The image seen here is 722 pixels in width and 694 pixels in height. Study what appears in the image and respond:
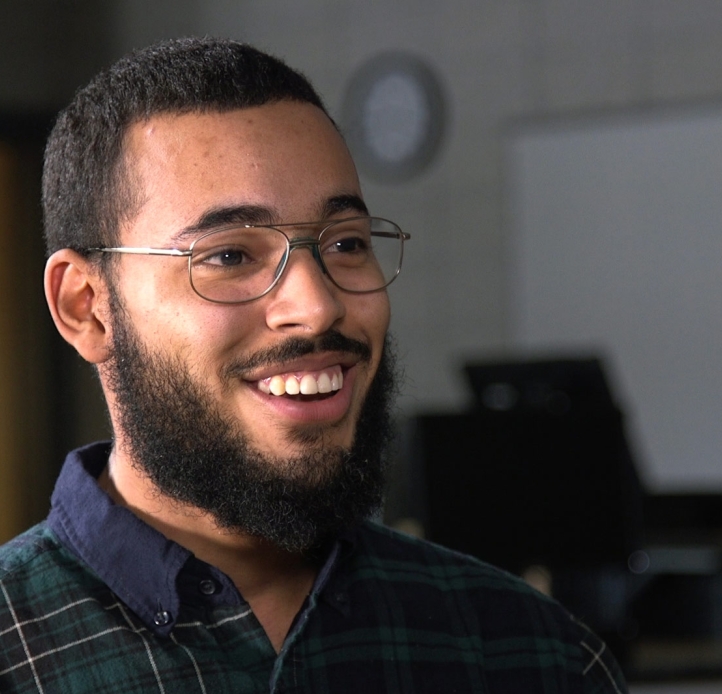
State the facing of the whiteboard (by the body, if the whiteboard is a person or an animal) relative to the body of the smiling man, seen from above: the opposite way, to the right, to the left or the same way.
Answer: to the right

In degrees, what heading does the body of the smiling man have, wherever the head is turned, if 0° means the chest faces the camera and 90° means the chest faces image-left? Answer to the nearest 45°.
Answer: approximately 315°

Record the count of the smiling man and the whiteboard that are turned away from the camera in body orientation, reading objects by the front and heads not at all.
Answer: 0

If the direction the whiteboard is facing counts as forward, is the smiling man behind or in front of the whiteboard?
in front

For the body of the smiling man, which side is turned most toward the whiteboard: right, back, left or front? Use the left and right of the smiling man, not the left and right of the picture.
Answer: left

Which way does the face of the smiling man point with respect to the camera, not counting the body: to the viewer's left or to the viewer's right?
to the viewer's right

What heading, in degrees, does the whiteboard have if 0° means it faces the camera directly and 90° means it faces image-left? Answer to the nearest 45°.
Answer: approximately 45°
